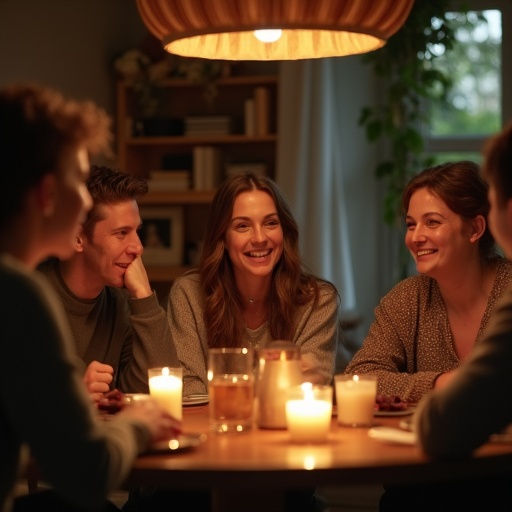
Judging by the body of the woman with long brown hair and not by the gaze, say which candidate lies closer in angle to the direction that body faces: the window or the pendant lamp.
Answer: the pendant lamp

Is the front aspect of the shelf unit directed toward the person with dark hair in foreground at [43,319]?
yes

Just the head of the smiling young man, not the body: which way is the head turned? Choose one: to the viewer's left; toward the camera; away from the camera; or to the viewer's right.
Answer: to the viewer's right

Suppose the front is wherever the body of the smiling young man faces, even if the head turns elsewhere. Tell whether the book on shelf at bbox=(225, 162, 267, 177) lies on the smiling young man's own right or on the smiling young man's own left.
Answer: on the smiling young man's own left

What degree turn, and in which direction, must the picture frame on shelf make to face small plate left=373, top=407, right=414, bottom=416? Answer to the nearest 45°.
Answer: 0° — it already faces it

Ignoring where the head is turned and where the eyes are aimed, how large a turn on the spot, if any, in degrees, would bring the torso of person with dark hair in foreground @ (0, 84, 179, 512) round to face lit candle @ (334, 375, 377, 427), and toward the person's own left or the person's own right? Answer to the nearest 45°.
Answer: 0° — they already face it
